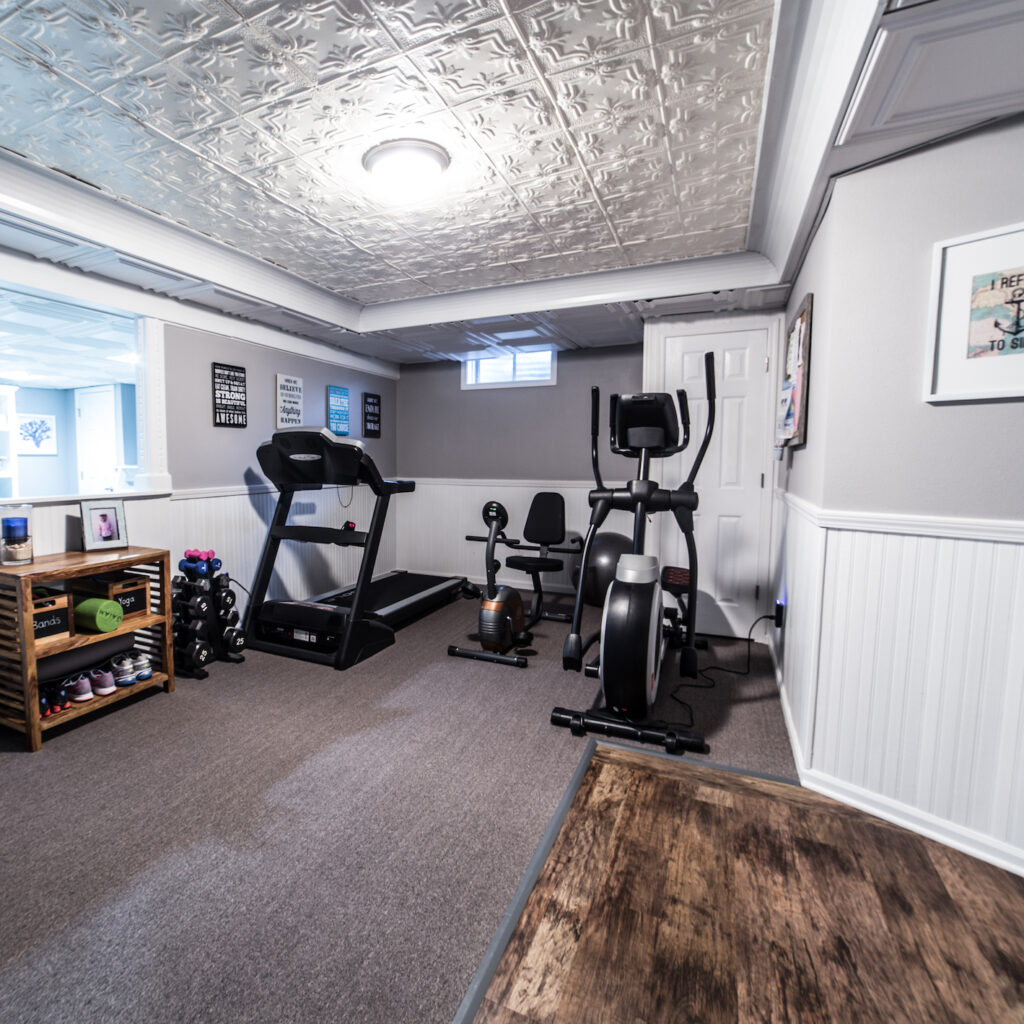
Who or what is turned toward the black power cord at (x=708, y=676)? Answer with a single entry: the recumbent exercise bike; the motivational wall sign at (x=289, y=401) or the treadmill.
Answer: the motivational wall sign

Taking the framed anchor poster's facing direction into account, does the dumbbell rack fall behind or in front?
in front

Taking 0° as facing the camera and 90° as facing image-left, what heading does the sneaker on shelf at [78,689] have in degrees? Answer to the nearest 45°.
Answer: approximately 315°

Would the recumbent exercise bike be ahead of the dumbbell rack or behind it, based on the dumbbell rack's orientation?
ahead
